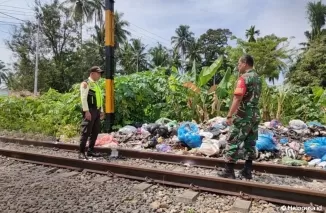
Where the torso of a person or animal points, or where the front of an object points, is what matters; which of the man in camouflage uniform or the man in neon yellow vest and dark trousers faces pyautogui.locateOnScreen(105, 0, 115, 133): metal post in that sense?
the man in camouflage uniform

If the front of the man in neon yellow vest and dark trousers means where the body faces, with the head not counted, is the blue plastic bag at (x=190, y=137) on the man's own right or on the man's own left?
on the man's own left

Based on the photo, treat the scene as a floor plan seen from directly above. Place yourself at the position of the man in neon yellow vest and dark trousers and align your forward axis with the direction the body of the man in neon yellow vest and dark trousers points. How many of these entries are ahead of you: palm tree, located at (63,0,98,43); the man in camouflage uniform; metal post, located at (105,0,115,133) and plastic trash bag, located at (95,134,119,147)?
1

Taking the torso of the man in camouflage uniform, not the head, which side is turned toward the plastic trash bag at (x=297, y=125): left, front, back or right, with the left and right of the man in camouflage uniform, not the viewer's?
right

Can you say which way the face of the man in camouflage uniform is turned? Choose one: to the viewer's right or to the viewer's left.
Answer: to the viewer's left

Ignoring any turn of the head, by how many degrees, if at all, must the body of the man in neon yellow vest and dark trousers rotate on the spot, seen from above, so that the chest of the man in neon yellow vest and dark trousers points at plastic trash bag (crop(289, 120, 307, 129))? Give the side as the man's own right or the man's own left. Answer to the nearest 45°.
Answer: approximately 45° to the man's own left

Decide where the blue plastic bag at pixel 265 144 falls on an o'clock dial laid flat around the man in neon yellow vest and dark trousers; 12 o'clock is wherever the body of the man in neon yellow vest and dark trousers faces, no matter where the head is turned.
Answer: The blue plastic bag is roughly at 11 o'clock from the man in neon yellow vest and dark trousers.

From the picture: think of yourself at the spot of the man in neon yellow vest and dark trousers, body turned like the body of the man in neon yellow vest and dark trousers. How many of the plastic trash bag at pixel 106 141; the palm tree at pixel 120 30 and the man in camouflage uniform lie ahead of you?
1

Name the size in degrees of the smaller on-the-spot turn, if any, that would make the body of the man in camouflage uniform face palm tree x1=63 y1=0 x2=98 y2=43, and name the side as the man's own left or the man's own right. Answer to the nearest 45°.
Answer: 0° — they already face it

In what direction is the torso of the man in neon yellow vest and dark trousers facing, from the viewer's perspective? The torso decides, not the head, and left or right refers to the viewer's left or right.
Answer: facing the viewer and to the right of the viewer

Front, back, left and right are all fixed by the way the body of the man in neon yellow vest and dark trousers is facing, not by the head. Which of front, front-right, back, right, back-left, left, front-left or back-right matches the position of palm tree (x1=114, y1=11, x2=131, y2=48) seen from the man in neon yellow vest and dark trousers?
back-left
